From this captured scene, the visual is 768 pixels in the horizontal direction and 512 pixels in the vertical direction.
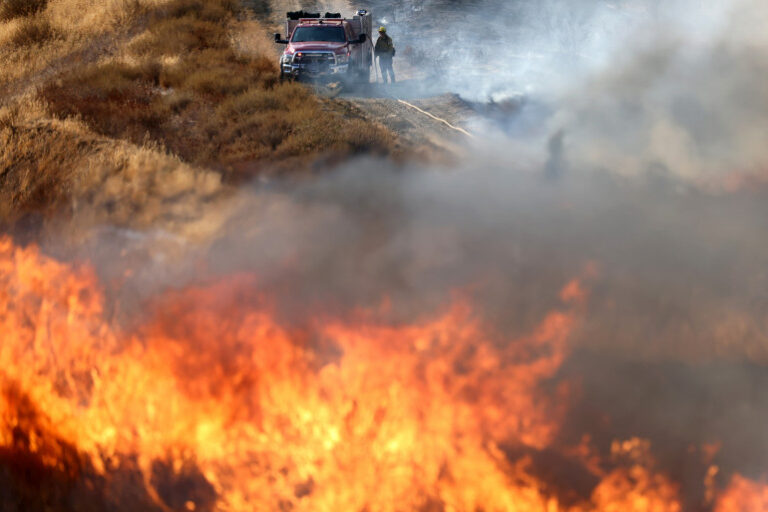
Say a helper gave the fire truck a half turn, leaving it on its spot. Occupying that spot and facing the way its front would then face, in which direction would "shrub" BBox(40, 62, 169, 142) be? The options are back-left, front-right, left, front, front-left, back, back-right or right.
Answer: back-left

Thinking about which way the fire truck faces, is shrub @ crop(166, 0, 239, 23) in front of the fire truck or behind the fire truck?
behind

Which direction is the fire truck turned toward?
toward the camera

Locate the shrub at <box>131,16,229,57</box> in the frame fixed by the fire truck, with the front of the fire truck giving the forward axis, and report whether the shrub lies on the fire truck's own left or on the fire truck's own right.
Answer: on the fire truck's own right

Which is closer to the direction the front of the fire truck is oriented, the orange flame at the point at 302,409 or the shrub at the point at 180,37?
the orange flame

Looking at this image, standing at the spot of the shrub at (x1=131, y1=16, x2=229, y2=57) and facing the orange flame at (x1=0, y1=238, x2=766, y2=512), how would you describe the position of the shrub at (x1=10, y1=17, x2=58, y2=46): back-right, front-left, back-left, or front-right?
back-right

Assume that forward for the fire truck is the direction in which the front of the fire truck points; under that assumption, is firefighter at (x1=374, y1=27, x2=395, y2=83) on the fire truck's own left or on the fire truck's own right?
on the fire truck's own left

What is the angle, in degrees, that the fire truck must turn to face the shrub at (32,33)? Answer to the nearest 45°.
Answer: approximately 135° to its right

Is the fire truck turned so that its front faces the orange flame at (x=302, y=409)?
yes
